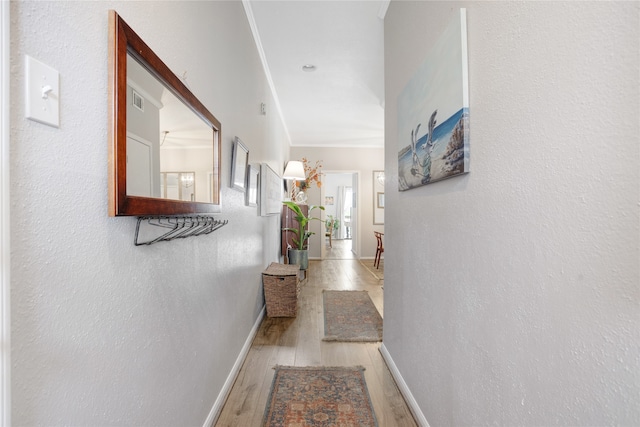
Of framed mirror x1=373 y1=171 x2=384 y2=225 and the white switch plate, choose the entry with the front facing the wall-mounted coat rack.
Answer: the framed mirror

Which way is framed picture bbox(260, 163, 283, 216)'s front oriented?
to the viewer's right

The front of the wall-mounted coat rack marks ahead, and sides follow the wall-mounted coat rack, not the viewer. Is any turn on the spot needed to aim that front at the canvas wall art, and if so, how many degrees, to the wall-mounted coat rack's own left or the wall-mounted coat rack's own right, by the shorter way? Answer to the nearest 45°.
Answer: approximately 45° to the wall-mounted coat rack's own left

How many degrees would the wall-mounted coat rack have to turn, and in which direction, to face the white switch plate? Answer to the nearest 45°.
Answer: approximately 90° to its right

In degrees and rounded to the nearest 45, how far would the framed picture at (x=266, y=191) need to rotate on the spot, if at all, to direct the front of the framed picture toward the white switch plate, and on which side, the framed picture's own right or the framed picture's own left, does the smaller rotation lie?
approximately 90° to the framed picture's own right

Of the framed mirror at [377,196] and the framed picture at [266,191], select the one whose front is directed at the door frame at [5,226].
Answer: the framed mirror at [377,196]
